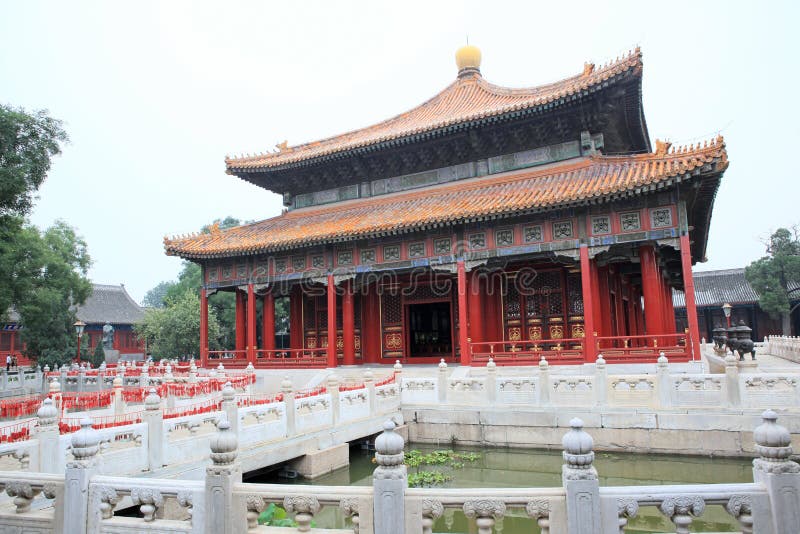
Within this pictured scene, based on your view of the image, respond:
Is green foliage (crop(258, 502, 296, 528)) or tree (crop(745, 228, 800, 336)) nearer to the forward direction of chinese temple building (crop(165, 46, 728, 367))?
the green foliage

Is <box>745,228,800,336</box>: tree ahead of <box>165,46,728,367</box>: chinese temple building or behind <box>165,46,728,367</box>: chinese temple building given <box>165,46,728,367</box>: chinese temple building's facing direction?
behind

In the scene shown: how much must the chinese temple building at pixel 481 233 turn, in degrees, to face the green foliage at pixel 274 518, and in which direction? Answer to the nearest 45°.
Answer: approximately 45° to its left

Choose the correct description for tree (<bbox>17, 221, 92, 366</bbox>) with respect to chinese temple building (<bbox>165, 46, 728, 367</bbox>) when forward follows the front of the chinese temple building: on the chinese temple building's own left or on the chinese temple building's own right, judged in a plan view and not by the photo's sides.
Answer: on the chinese temple building's own right

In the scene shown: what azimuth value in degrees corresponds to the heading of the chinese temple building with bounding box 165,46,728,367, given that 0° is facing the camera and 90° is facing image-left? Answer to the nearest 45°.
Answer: approximately 45°

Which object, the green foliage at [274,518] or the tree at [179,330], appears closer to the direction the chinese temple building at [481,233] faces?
the green foliage

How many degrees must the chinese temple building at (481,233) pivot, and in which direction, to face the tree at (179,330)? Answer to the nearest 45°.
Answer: approximately 90° to its right

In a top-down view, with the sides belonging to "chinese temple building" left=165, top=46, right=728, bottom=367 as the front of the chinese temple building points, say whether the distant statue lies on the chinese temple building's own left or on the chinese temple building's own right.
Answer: on the chinese temple building's own right
